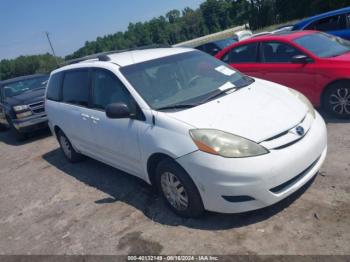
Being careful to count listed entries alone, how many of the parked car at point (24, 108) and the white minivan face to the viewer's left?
0

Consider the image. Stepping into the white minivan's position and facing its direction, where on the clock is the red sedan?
The red sedan is roughly at 9 o'clock from the white minivan.

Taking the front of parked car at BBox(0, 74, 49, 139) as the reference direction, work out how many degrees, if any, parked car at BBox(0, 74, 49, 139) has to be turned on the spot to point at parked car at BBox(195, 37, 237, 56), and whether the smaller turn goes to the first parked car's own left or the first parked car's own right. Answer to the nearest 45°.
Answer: approximately 45° to the first parked car's own left

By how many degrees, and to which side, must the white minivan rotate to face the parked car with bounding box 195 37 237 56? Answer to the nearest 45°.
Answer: approximately 135° to its left

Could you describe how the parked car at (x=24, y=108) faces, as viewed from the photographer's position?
facing the viewer and to the right of the viewer

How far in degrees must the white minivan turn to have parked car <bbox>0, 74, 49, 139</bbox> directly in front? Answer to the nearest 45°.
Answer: approximately 180°

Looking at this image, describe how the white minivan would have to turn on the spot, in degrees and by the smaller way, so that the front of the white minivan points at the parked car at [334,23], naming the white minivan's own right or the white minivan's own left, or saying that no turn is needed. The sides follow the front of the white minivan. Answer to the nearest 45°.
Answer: approximately 90° to the white minivan's own left

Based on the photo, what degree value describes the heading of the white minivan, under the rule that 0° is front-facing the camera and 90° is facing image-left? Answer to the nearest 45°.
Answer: approximately 315°
